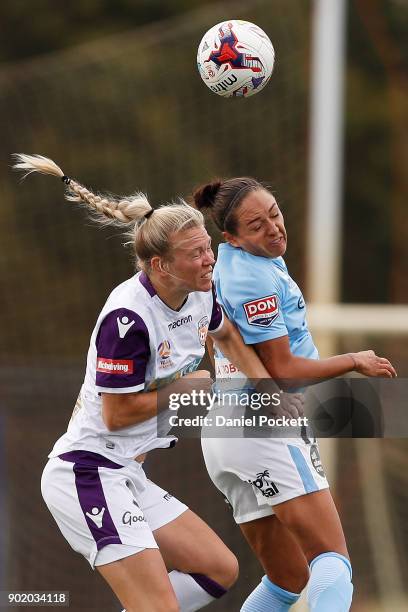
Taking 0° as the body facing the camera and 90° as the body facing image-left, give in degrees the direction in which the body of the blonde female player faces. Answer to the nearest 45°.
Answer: approximately 315°
